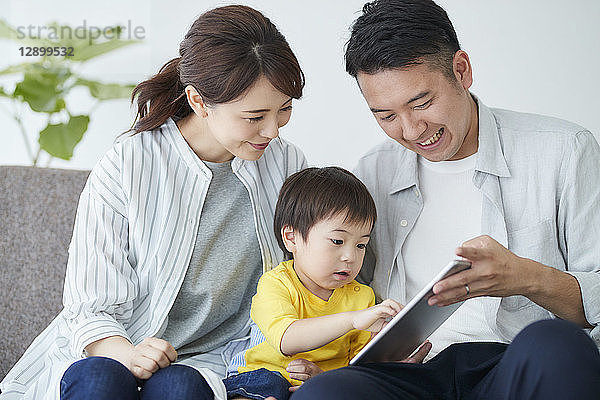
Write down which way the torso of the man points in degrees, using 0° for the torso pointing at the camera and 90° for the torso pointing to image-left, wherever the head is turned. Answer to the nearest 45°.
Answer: approximately 45°

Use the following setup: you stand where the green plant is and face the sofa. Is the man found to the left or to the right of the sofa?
left

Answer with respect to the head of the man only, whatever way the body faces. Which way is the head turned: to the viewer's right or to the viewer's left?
to the viewer's left

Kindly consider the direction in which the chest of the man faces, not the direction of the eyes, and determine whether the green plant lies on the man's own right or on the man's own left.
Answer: on the man's own right

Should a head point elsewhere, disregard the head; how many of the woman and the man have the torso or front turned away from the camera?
0

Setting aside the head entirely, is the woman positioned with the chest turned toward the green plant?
no

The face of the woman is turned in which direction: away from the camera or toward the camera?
toward the camera

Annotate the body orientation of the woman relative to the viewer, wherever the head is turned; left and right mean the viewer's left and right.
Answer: facing the viewer and to the right of the viewer

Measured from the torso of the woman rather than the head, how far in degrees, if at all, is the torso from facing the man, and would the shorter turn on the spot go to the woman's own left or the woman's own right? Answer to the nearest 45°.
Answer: approximately 45° to the woman's own left
